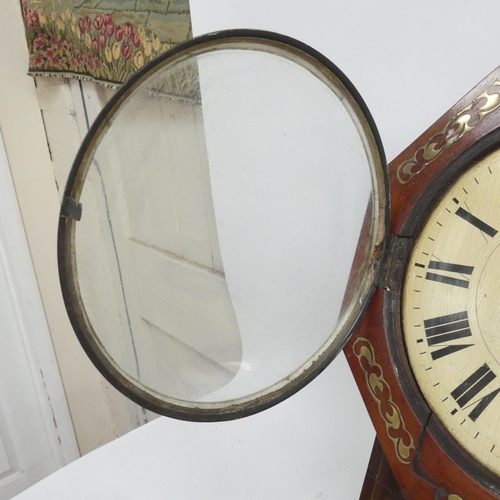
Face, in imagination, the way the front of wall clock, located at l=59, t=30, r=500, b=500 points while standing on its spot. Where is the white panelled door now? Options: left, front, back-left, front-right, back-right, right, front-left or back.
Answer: back-right

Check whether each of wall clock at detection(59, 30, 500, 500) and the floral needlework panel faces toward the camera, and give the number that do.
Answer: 2

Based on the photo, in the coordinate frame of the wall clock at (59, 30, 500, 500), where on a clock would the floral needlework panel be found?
The floral needlework panel is roughly at 5 o'clock from the wall clock.

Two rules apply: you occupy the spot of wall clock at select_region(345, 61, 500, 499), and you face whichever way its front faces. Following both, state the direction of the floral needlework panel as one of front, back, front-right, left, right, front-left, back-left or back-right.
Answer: back-right

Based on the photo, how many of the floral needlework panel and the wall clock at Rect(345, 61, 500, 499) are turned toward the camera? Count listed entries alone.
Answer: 2

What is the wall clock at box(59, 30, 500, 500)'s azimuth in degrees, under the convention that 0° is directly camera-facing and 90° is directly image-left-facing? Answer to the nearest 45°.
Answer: approximately 0°
